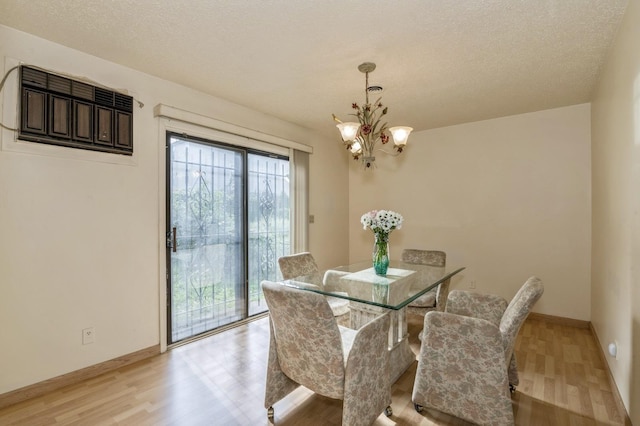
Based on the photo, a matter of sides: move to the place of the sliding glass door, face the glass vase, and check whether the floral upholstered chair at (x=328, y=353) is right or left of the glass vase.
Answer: right

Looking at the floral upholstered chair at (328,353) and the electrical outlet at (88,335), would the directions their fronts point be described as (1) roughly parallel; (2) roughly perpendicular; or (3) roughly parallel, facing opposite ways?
roughly perpendicular

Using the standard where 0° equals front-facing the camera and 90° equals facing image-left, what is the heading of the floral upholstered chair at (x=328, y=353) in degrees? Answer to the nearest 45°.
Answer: approximately 225°

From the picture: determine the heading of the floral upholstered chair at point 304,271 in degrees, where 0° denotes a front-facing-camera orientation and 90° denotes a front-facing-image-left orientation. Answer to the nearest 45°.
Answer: approximately 315°

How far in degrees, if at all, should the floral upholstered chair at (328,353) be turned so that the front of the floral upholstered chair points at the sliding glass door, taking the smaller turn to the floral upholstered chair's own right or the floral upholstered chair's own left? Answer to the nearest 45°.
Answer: approximately 90° to the floral upholstered chair's own left

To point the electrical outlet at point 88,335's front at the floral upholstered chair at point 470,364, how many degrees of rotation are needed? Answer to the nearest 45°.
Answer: approximately 45° to its left

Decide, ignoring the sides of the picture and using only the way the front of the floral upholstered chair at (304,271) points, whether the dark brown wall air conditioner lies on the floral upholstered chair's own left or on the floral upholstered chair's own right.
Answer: on the floral upholstered chair's own right

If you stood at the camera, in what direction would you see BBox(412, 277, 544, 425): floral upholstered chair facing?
facing to the left of the viewer
